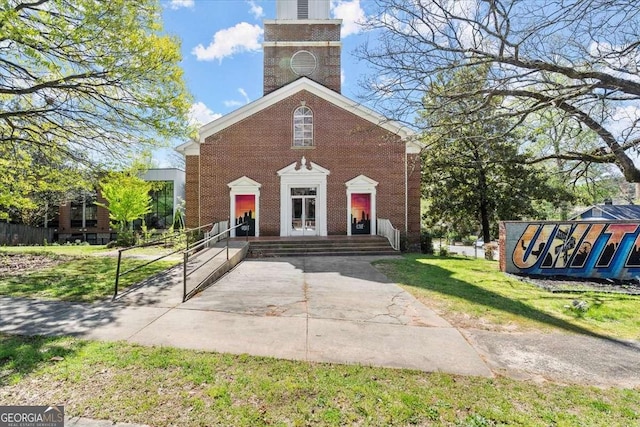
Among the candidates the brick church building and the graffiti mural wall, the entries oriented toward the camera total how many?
2

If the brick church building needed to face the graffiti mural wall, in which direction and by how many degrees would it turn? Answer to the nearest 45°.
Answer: approximately 45° to its left

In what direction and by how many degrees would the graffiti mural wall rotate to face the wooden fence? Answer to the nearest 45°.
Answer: approximately 90° to its right

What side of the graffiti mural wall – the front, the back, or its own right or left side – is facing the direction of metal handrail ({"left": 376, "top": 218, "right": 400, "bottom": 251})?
right

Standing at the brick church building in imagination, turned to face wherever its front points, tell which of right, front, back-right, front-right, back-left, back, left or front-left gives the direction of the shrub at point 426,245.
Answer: left

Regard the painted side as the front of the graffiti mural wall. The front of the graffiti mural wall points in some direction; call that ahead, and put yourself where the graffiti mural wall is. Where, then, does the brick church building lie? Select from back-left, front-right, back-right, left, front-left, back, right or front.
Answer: right

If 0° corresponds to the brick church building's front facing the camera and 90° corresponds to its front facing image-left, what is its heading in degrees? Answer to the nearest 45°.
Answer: approximately 0°

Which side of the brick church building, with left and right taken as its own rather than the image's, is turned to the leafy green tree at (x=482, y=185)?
left

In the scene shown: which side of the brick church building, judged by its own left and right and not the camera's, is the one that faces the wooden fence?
right
